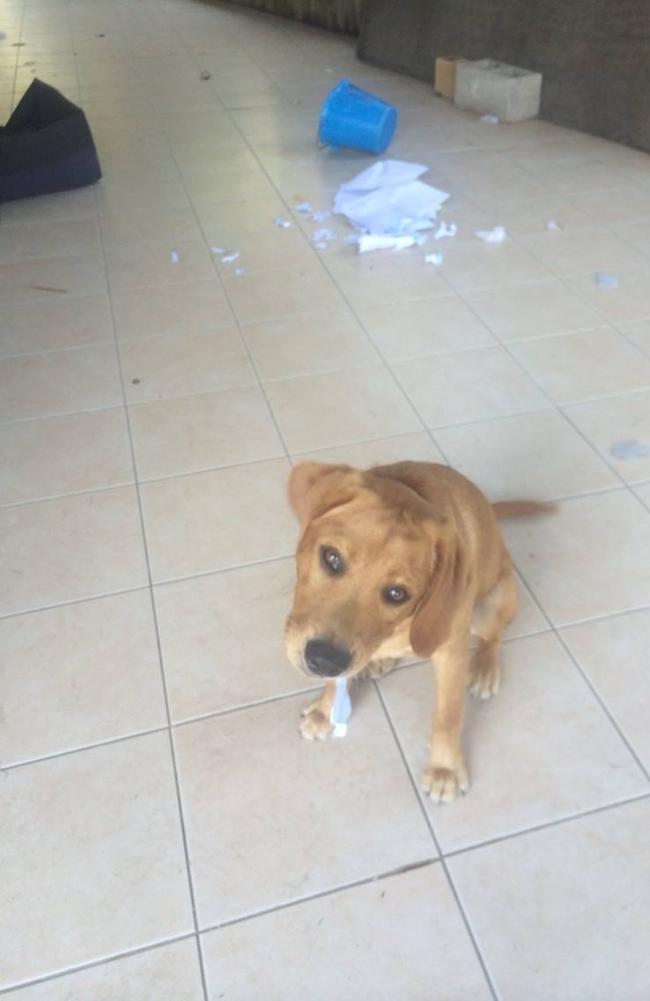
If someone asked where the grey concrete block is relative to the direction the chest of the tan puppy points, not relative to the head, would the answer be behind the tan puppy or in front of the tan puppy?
behind

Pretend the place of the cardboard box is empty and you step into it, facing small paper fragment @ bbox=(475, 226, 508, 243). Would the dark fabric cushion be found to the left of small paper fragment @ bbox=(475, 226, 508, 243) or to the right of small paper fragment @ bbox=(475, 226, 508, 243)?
right

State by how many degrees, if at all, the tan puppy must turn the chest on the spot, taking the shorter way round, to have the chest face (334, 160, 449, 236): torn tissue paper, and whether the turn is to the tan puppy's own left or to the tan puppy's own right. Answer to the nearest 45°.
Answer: approximately 135° to the tan puppy's own right

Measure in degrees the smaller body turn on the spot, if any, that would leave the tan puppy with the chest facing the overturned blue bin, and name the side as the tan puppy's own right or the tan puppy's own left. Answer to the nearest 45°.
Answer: approximately 135° to the tan puppy's own right

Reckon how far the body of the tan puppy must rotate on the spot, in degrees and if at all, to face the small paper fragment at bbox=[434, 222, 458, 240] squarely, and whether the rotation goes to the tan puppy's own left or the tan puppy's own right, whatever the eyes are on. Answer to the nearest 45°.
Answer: approximately 135° to the tan puppy's own right

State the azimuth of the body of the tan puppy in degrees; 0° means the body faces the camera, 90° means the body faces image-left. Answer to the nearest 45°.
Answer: approximately 45°

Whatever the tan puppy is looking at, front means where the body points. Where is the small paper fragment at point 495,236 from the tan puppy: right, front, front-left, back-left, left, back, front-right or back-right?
back-right
